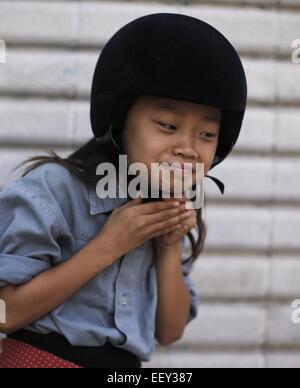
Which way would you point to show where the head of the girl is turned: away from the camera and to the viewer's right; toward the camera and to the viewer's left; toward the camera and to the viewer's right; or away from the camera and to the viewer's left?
toward the camera and to the viewer's right

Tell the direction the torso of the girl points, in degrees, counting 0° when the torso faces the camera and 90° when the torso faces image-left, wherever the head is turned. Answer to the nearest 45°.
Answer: approximately 315°
